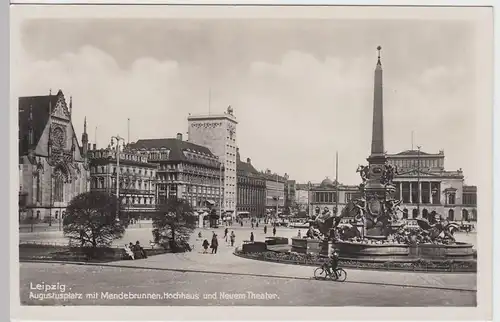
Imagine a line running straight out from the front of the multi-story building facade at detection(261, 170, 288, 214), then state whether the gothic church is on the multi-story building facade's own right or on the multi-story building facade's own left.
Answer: on the multi-story building facade's own right

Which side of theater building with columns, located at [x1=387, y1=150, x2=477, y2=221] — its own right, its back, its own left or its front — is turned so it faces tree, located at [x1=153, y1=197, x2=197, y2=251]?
front

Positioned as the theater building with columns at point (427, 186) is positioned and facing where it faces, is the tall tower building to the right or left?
on its right

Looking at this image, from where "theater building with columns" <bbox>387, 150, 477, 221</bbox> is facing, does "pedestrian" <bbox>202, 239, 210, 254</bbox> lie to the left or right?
on its right

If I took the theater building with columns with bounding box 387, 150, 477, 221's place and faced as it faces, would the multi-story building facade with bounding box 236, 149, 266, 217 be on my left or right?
on my right
